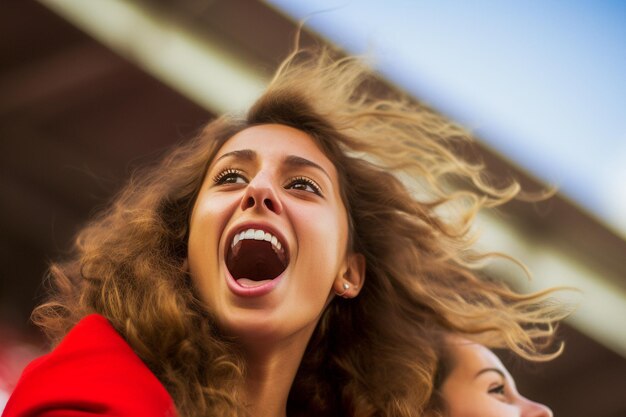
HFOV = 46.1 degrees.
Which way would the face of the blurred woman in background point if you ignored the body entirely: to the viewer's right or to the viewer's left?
to the viewer's right

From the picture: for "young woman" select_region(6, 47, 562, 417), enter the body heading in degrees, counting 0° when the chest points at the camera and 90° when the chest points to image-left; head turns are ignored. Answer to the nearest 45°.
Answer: approximately 0°

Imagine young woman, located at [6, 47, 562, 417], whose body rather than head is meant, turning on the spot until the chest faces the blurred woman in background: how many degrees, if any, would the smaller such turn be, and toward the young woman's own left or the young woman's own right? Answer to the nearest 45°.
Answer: approximately 90° to the young woman's own left
